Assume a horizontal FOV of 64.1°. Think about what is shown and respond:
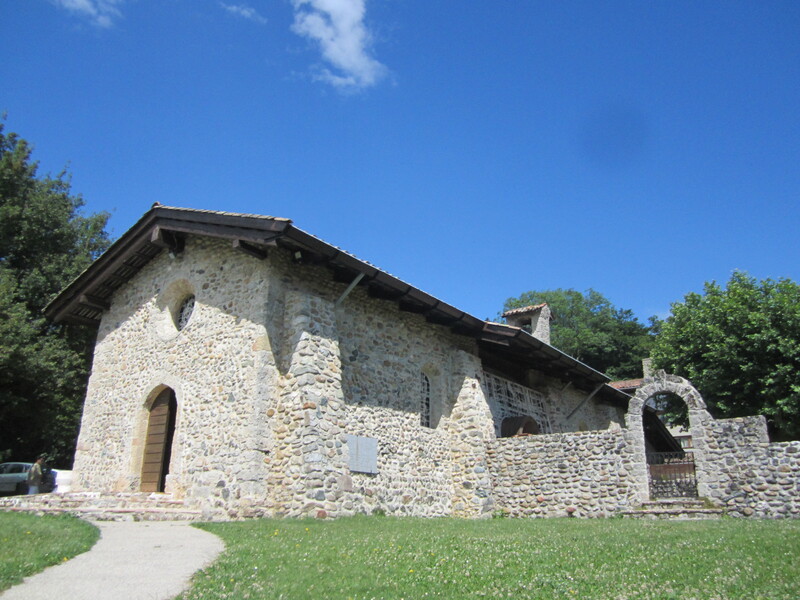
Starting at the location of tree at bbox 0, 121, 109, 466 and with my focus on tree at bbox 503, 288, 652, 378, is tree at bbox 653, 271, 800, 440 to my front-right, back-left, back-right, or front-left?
front-right

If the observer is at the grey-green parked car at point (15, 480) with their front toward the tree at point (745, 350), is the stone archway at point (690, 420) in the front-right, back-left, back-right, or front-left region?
front-right

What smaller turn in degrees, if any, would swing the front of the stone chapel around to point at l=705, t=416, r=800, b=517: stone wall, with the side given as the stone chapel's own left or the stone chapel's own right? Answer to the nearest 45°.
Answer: approximately 135° to the stone chapel's own left

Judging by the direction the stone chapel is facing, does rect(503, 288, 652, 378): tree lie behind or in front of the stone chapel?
behind

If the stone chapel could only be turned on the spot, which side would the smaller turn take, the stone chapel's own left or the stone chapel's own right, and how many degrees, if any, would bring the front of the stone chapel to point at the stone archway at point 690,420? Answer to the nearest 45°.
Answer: approximately 135° to the stone chapel's own left

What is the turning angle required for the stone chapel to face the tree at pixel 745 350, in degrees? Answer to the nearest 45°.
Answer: approximately 180°

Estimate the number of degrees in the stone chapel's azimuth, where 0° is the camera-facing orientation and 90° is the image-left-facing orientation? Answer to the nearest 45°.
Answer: approximately 45°

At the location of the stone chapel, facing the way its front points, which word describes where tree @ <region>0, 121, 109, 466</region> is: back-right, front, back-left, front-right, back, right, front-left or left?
right
